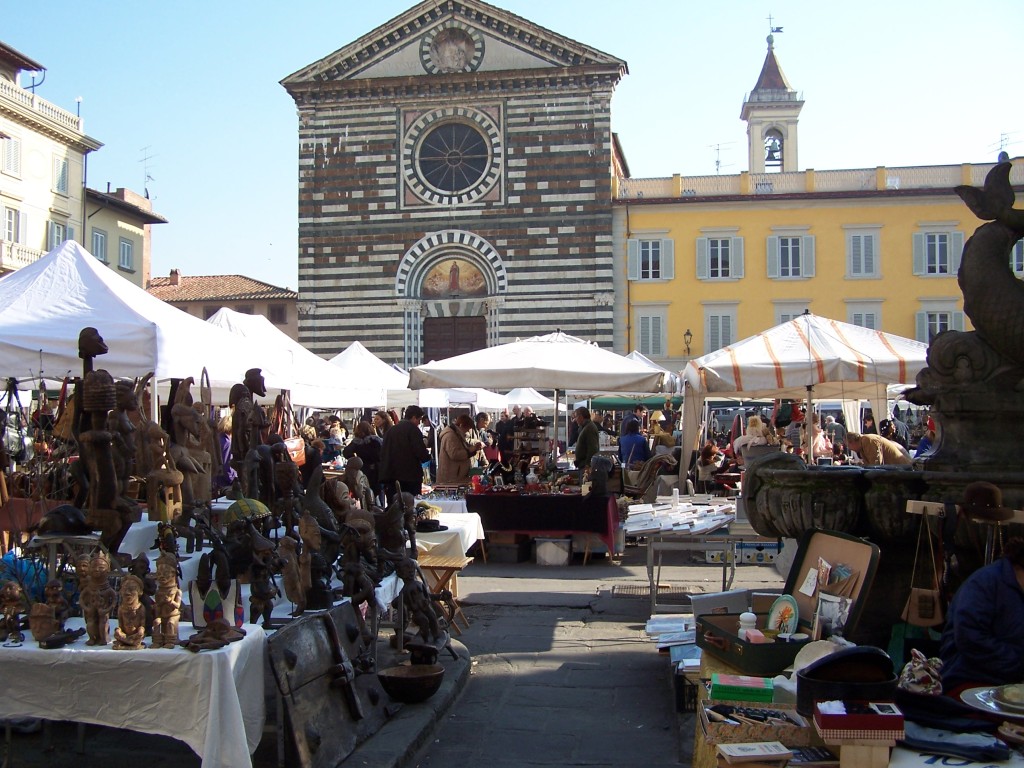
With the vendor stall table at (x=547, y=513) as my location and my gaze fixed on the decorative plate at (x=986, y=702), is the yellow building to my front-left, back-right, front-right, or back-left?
back-left

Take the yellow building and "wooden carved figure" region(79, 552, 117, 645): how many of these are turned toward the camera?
2

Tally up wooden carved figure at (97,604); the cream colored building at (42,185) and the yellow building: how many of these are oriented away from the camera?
0

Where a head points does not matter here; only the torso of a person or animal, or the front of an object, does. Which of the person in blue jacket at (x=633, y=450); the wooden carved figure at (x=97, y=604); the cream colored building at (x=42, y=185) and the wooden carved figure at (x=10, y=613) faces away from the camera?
the person in blue jacket

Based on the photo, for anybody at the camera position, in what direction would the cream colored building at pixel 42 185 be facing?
facing the viewer and to the right of the viewer

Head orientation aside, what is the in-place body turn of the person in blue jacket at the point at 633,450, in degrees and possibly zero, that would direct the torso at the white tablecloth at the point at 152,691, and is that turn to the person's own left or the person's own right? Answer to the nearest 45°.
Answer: approximately 180°

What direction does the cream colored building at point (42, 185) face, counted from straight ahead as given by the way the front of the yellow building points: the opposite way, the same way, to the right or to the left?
to the left

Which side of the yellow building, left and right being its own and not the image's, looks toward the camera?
front

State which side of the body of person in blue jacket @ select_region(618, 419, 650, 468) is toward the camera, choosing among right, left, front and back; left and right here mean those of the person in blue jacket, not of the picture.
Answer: back

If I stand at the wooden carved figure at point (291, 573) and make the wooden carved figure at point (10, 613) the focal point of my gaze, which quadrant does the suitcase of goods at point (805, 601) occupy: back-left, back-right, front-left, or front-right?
back-left

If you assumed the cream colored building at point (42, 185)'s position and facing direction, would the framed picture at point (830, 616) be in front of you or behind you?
in front

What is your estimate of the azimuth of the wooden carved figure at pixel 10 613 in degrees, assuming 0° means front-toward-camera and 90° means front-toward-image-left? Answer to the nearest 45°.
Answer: approximately 0°

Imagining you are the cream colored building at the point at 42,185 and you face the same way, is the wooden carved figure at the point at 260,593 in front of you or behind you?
in front

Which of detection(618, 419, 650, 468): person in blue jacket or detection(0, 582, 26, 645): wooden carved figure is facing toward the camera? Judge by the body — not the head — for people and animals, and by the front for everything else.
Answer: the wooden carved figure

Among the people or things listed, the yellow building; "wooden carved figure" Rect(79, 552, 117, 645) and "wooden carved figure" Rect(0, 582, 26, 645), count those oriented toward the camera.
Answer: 3

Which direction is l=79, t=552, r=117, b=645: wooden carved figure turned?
toward the camera
